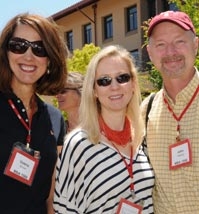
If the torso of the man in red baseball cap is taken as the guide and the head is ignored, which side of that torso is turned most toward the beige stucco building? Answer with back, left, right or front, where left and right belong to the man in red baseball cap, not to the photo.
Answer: back

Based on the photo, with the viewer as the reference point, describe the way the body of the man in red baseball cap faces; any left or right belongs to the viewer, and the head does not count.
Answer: facing the viewer

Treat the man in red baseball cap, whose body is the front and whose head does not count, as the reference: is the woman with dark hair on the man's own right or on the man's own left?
on the man's own right
